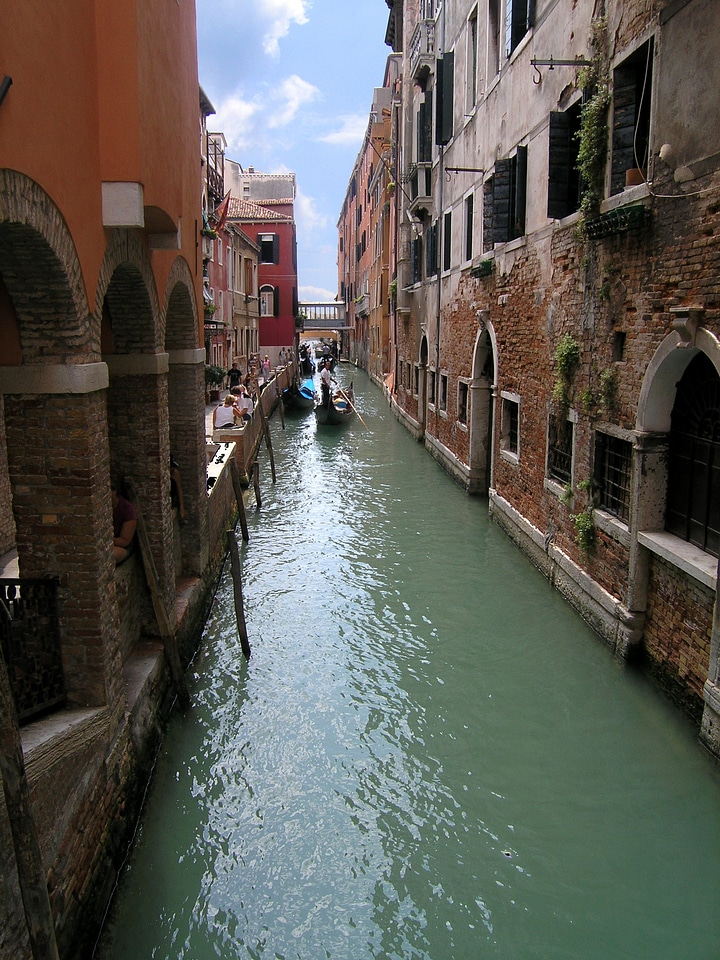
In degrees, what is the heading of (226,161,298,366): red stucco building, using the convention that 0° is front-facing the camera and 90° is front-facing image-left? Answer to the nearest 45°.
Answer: approximately 0°

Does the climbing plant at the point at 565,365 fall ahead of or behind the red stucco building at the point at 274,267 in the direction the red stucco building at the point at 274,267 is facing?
ahead

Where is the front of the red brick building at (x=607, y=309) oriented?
to the viewer's left

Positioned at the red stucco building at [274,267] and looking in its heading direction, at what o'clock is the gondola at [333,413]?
The gondola is roughly at 12 o'clock from the red stucco building.

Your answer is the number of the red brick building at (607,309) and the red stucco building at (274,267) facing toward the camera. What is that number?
1

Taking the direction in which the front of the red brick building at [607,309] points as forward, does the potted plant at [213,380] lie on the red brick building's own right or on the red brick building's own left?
on the red brick building's own right

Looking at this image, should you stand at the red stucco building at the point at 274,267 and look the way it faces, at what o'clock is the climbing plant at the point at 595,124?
The climbing plant is roughly at 12 o'clock from the red stucco building.

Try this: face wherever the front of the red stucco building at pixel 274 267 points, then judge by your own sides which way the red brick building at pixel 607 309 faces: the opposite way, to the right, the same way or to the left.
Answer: to the right
